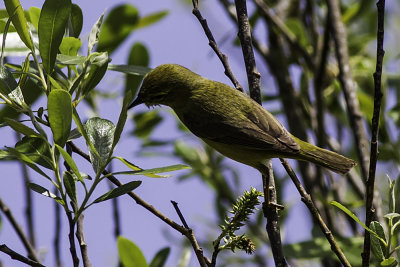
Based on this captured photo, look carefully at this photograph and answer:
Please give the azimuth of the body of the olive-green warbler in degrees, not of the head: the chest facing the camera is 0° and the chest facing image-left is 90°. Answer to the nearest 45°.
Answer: approximately 90°

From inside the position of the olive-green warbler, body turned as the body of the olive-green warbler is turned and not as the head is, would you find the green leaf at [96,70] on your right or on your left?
on your left

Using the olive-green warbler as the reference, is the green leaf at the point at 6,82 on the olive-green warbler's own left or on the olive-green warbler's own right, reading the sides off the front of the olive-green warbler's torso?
on the olive-green warbler's own left

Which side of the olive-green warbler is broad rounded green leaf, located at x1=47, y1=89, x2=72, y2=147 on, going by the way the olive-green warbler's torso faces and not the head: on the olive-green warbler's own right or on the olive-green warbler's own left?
on the olive-green warbler's own left

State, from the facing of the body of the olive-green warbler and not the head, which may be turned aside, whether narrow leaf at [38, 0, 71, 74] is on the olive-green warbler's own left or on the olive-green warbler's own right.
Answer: on the olive-green warbler's own left
